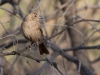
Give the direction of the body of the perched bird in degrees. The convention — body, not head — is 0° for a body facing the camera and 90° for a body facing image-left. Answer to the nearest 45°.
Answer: approximately 45°
